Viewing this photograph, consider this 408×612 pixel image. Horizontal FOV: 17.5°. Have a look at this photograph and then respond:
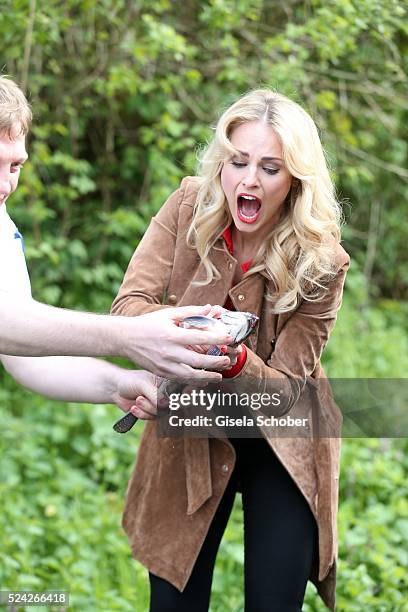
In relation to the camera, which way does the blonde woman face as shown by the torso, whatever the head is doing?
toward the camera

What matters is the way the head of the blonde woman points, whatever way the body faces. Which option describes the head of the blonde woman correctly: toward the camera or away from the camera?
toward the camera
